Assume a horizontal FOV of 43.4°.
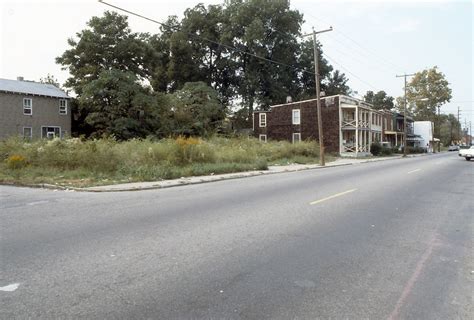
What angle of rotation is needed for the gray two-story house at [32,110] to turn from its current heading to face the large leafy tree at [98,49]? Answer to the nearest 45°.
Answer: approximately 90° to its left

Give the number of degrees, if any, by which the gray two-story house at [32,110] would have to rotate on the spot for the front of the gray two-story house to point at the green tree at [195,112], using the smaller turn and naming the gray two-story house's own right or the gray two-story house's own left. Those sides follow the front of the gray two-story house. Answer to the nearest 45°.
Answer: approximately 45° to the gray two-story house's own left

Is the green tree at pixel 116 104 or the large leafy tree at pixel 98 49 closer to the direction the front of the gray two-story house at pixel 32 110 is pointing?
the green tree

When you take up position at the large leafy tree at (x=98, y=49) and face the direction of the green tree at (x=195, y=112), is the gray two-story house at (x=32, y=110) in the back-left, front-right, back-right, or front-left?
back-right

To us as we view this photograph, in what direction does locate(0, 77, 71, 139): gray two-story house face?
facing the viewer and to the right of the viewer
